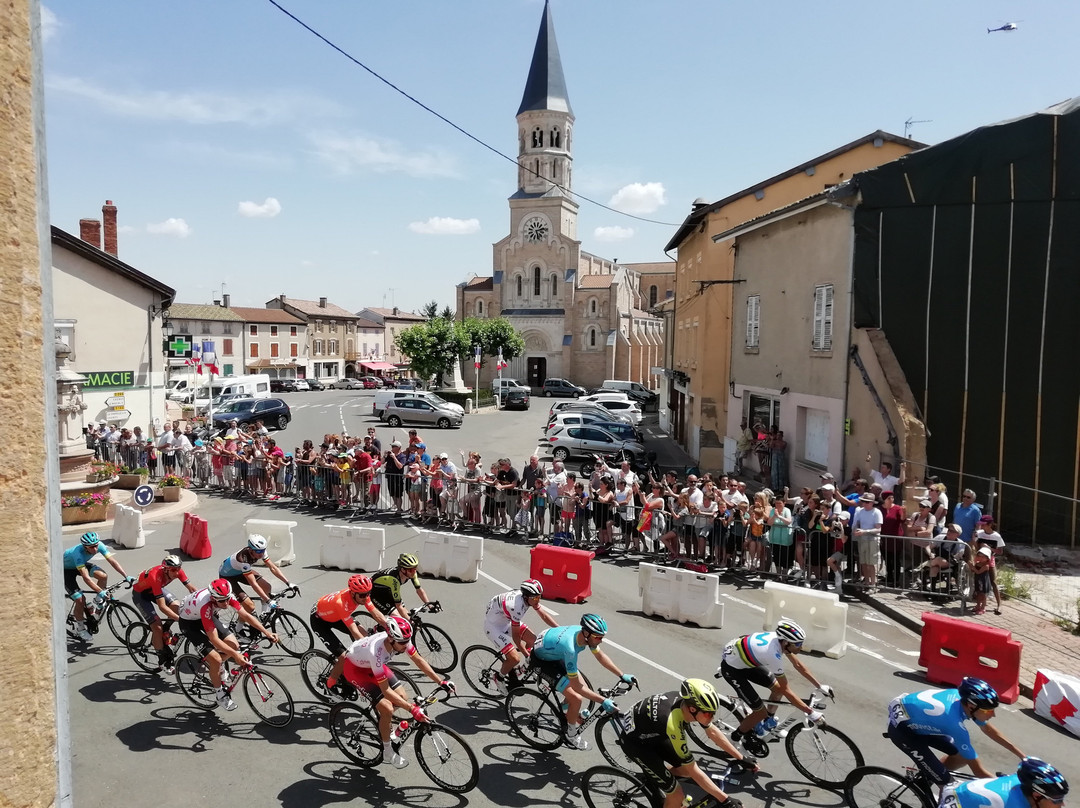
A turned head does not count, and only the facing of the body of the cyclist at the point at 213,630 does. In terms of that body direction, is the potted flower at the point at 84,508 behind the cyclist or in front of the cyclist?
behind

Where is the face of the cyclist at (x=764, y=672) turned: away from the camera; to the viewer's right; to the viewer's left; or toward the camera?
to the viewer's right

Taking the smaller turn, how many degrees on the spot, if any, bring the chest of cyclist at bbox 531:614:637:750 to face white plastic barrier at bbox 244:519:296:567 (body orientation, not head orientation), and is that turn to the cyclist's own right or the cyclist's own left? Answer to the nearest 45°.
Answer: approximately 180°

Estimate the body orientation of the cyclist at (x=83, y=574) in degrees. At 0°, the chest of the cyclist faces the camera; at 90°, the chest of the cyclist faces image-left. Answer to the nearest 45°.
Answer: approximately 315°

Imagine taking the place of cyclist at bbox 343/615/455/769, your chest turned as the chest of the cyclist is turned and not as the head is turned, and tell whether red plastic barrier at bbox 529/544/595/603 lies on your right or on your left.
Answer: on your left

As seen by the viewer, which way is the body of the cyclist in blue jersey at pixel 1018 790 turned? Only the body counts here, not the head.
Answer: to the viewer's right

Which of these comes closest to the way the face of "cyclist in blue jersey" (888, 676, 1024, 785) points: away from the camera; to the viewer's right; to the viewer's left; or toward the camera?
to the viewer's right

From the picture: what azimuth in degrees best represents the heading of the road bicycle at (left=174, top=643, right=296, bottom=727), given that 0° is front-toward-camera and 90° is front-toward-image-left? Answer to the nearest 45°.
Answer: approximately 315°

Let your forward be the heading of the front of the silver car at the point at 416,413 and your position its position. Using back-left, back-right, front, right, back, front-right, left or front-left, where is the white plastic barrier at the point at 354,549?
right

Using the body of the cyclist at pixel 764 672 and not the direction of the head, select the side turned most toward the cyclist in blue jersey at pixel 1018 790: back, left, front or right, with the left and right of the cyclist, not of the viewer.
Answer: front

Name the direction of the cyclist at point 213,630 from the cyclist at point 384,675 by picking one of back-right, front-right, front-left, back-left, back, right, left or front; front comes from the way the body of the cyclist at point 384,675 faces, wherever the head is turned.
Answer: back

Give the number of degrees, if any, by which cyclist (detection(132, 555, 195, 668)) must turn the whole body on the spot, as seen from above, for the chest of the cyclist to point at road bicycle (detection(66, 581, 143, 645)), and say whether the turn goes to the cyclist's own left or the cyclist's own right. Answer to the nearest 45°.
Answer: approximately 135° to the cyclist's own left

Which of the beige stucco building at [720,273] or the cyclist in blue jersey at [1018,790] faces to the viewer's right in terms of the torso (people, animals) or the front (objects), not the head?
the cyclist in blue jersey

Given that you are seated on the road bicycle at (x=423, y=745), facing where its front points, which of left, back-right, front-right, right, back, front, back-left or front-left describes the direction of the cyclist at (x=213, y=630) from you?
back
